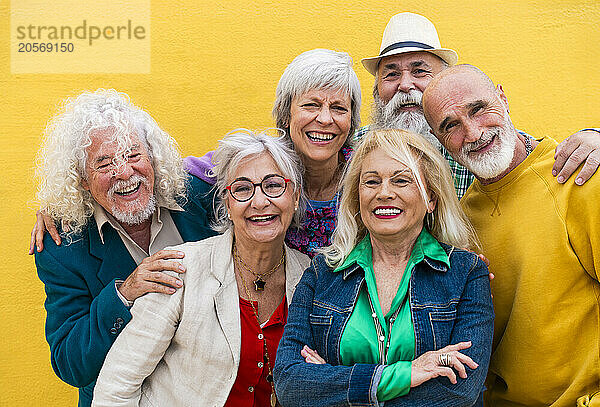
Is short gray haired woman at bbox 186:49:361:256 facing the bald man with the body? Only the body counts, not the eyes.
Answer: no

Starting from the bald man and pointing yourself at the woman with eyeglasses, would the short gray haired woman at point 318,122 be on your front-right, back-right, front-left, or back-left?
front-right

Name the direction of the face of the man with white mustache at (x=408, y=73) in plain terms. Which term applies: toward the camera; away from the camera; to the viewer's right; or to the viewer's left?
toward the camera

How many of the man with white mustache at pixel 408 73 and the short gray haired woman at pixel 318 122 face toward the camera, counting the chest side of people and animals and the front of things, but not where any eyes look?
2

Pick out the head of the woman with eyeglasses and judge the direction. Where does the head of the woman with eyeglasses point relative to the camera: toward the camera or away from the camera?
toward the camera

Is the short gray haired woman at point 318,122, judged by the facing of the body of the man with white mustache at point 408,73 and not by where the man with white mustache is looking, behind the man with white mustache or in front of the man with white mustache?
in front

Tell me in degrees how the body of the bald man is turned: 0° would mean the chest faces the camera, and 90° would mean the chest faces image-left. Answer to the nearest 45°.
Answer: approximately 45°

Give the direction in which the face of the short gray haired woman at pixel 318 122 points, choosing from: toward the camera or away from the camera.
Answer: toward the camera

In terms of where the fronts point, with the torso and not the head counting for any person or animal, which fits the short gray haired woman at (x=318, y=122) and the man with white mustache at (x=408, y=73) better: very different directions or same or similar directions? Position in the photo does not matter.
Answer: same or similar directions

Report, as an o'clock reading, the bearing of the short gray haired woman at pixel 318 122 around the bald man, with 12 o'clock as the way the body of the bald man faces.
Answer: The short gray haired woman is roughly at 2 o'clock from the bald man.

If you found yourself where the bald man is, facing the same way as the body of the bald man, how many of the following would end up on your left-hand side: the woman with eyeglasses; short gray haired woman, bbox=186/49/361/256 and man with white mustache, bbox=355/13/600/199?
0

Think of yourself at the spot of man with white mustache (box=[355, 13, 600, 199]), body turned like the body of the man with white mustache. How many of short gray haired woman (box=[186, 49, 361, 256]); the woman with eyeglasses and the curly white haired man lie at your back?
0

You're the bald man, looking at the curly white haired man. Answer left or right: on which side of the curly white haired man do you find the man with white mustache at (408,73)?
right

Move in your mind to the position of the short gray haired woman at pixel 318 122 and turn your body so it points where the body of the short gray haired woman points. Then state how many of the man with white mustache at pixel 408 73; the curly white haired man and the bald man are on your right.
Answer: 1

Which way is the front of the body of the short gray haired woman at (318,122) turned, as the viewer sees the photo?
toward the camera

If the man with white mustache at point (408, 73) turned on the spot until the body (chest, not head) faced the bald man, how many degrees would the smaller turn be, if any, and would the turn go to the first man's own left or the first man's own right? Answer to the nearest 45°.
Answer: approximately 45° to the first man's own left

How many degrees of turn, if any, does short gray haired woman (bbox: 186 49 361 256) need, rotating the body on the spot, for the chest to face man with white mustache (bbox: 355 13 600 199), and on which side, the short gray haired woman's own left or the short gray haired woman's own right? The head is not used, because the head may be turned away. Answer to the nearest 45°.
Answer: approximately 135° to the short gray haired woman's own left

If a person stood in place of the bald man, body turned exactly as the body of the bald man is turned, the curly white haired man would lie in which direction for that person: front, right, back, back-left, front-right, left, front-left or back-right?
front-right

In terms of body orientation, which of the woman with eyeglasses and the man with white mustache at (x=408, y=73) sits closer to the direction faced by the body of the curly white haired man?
the woman with eyeglasses

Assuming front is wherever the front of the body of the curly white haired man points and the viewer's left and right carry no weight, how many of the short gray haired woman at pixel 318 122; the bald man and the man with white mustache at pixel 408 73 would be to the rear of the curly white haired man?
0

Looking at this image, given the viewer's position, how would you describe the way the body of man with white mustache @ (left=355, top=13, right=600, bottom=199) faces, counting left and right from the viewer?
facing the viewer
